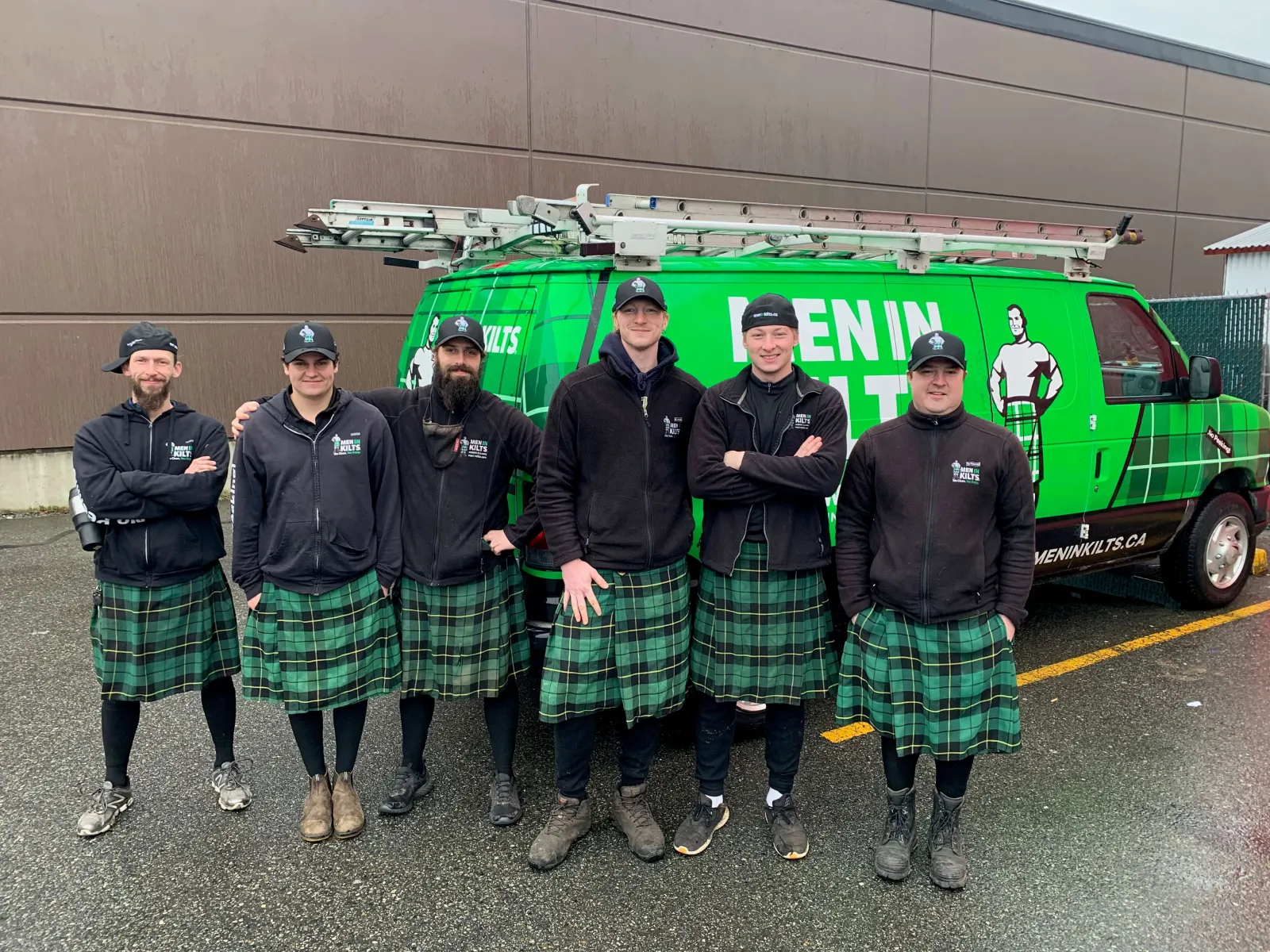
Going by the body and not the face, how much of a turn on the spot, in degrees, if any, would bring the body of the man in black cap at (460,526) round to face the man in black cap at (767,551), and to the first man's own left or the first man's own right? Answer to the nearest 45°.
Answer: approximately 45° to the first man's own left

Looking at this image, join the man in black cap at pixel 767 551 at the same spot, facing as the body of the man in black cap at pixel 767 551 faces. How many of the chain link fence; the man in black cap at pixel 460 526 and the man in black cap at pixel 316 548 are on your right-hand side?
2

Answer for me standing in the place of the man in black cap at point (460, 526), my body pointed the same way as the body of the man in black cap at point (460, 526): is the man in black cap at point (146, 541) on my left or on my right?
on my right

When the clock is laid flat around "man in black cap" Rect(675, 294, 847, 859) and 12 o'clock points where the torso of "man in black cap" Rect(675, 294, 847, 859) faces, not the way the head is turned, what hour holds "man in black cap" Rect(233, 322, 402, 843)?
"man in black cap" Rect(233, 322, 402, 843) is roughly at 3 o'clock from "man in black cap" Rect(675, 294, 847, 859).

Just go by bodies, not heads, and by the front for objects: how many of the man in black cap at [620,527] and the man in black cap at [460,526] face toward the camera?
2

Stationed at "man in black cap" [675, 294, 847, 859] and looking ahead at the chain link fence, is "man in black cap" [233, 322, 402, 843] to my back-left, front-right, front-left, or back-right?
back-left

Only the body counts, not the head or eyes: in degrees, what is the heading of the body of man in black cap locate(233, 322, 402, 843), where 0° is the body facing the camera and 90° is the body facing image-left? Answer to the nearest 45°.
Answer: approximately 0°

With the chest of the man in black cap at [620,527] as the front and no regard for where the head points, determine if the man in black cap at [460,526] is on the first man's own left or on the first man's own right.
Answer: on the first man's own right
